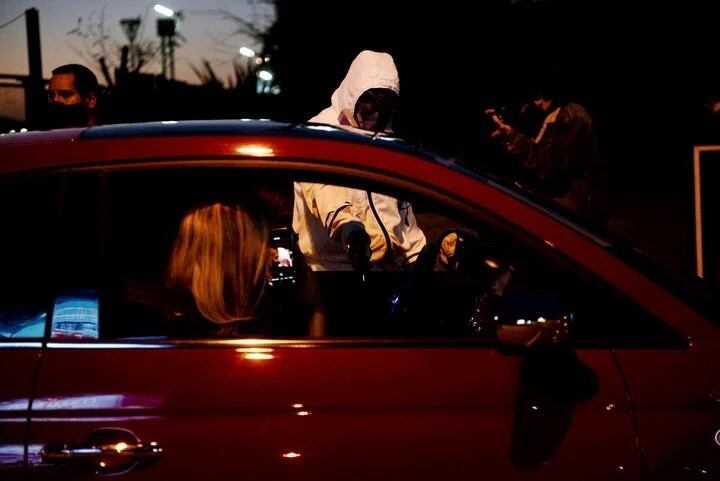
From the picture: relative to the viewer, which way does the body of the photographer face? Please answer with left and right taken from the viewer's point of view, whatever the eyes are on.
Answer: facing to the left of the viewer

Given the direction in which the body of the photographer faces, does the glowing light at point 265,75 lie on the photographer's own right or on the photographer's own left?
on the photographer's own right

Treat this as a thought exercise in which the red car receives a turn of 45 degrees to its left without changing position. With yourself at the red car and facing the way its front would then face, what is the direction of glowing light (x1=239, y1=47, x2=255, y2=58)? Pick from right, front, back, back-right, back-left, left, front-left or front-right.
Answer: front-left

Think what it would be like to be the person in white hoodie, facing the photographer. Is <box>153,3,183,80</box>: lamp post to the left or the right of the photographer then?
left

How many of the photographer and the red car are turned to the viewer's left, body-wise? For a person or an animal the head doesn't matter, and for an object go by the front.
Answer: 1

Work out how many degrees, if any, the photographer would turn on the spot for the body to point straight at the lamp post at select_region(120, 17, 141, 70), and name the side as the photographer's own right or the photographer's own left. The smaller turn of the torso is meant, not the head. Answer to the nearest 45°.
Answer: approximately 45° to the photographer's own right

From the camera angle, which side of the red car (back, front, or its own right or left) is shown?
right

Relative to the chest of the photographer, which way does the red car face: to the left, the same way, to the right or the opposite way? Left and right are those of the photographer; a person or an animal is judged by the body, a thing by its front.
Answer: the opposite way

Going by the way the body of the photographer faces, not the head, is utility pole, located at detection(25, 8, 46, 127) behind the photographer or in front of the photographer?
in front

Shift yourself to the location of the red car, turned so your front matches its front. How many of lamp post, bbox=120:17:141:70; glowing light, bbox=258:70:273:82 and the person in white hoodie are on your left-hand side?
3

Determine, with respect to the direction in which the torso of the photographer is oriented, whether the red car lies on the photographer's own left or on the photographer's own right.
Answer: on the photographer's own left
